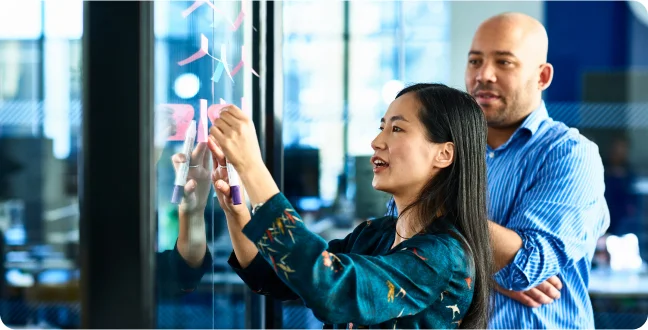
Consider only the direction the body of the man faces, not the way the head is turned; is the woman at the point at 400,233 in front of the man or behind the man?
in front

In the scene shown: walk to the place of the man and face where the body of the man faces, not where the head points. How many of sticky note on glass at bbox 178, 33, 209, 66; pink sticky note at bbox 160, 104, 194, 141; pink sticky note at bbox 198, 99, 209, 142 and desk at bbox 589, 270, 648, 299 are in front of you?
3

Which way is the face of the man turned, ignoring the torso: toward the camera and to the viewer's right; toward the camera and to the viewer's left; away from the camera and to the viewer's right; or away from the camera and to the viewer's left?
toward the camera and to the viewer's left

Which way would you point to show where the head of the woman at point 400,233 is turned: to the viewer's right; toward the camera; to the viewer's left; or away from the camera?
to the viewer's left

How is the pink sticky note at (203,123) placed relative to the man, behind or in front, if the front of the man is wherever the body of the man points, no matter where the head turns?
in front

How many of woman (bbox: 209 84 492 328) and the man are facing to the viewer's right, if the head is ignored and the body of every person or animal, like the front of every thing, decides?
0

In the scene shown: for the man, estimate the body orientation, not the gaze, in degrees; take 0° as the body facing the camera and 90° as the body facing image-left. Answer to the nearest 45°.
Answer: approximately 45°

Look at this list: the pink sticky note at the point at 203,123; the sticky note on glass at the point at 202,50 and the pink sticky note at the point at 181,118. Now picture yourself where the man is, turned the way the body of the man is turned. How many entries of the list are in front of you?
3

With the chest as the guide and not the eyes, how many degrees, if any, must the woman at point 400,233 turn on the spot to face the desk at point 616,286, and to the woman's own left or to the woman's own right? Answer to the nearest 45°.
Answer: approximately 135° to the woman's own right

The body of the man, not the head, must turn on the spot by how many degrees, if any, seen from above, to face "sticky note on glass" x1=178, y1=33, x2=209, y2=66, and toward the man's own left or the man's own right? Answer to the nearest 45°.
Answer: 0° — they already face it

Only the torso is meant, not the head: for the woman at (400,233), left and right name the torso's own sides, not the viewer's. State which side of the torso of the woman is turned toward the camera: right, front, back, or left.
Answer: left
